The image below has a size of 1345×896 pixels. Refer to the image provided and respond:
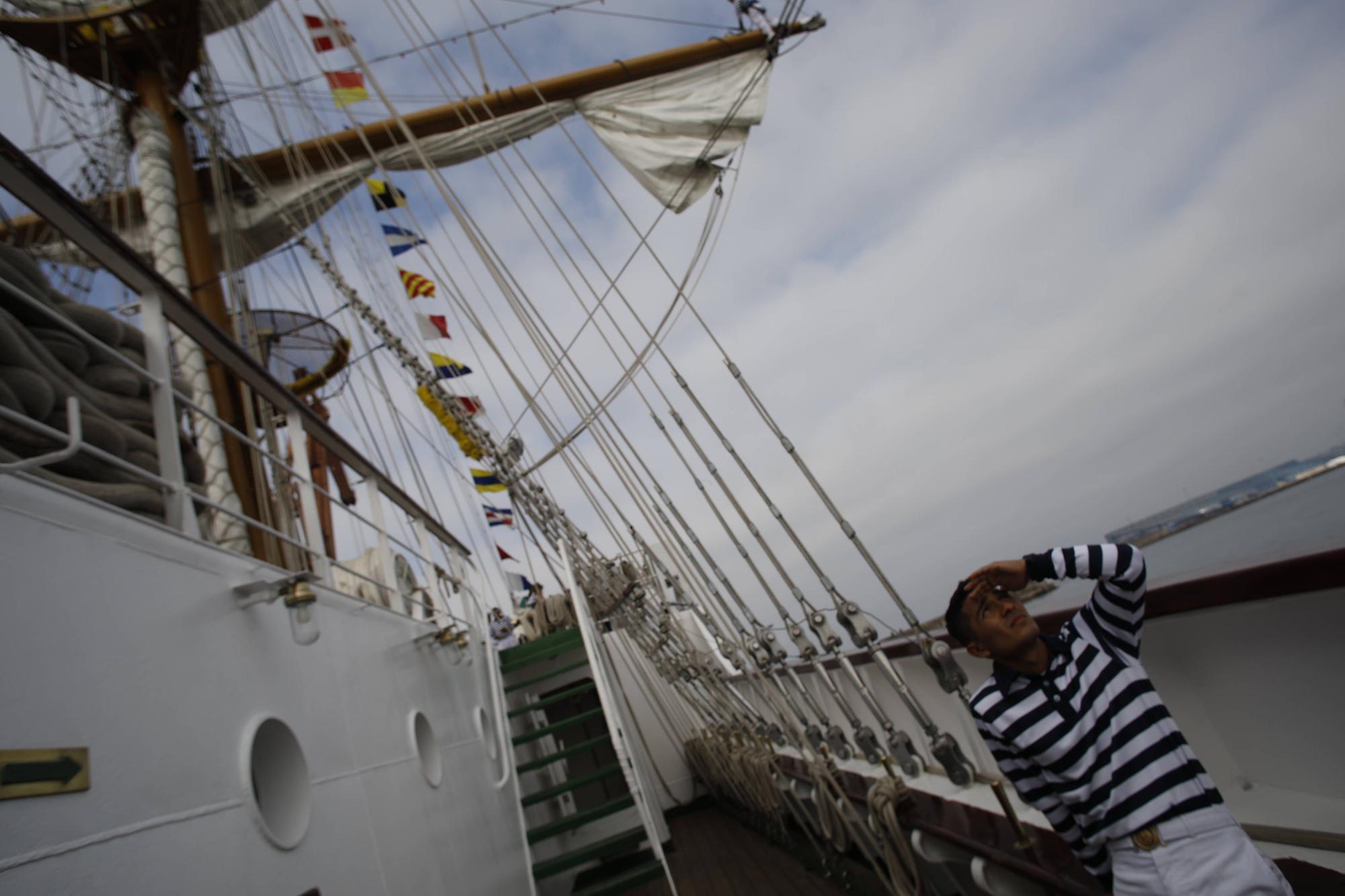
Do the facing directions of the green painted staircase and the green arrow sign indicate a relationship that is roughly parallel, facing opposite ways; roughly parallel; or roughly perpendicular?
roughly perpendicular

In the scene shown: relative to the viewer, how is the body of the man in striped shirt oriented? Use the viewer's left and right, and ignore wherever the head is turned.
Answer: facing the viewer

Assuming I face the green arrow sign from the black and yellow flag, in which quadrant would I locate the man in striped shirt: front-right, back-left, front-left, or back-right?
front-left

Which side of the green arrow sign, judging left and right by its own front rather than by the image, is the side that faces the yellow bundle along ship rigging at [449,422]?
left

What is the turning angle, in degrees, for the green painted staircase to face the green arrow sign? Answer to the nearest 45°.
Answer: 0° — it already faces it

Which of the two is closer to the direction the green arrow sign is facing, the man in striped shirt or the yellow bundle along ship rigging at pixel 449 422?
the man in striped shirt

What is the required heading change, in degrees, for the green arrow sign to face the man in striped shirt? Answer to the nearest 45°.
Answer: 0° — it already faces them
